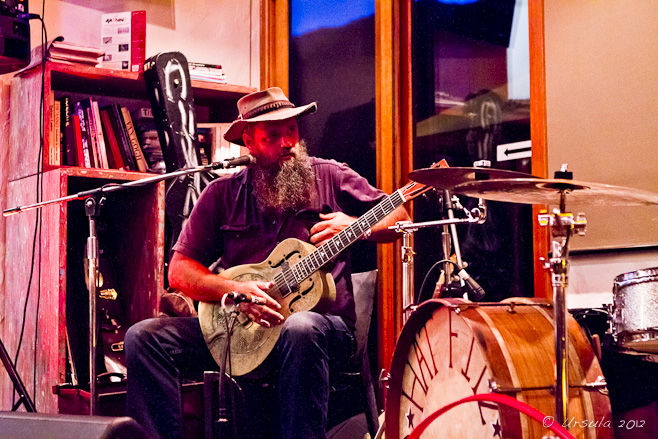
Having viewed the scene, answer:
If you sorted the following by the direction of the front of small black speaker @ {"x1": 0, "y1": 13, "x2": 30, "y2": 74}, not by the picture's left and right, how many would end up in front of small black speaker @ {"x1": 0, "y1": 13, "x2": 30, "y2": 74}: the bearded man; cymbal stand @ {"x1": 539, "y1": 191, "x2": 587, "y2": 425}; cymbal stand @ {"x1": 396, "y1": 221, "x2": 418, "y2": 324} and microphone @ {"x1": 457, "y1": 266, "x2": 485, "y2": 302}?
4

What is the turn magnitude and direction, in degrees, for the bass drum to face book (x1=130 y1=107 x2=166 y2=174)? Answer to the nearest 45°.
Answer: approximately 90° to its right

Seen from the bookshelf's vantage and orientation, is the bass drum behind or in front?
in front

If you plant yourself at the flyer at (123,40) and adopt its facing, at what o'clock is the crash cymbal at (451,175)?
The crash cymbal is roughly at 11 o'clock from the flyer.

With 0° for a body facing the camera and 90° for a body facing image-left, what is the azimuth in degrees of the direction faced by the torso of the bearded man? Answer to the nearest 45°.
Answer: approximately 0°

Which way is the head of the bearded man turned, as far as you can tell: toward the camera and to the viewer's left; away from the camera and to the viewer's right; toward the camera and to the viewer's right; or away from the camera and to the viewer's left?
toward the camera and to the viewer's right

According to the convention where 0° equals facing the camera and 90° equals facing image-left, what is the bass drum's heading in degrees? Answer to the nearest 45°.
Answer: approximately 45°

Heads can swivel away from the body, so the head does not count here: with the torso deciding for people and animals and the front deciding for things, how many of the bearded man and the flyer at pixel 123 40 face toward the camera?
2

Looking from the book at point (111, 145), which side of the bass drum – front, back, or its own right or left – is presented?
right

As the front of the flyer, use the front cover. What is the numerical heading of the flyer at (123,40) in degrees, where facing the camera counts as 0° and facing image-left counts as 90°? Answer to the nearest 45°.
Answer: approximately 0°
